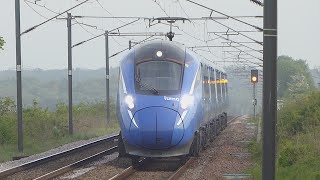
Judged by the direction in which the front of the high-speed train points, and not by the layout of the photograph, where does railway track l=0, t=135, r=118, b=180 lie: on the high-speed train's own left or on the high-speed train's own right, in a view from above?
on the high-speed train's own right

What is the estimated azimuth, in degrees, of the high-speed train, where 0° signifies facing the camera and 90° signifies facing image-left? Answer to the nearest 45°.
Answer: approximately 0°

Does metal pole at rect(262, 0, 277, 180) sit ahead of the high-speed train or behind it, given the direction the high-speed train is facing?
ahead
